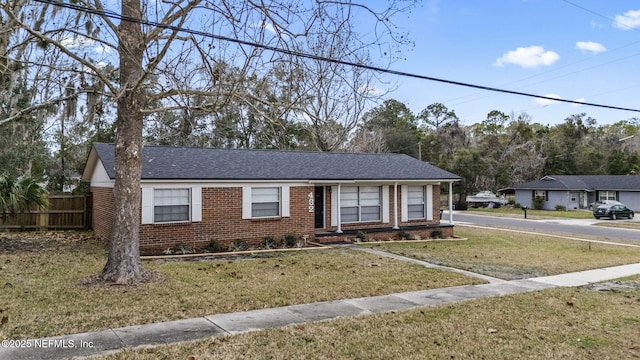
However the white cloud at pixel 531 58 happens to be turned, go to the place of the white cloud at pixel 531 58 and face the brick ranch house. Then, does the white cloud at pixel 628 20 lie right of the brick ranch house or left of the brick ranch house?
left

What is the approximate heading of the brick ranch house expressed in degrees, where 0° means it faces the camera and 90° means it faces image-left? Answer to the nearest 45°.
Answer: approximately 0°

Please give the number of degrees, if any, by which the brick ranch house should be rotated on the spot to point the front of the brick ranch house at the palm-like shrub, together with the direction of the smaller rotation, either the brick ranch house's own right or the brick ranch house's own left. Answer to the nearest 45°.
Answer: approximately 90° to the brick ranch house's own right

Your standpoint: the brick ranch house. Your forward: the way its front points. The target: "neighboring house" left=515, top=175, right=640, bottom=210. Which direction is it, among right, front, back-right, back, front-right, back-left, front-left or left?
back-left

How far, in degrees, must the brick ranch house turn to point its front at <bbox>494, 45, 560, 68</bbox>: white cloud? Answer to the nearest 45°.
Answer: approximately 135° to its left

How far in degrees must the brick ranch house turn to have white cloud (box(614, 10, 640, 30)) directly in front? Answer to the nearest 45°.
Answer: approximately 90° to its left

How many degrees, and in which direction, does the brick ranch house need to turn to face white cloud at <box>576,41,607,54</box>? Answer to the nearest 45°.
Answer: approximately 90° to its left

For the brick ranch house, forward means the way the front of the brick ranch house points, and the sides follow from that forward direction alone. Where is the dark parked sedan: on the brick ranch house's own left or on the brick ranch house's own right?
on the brick ranch house's own left

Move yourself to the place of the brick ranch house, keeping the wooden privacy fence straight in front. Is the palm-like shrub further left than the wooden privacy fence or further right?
left
